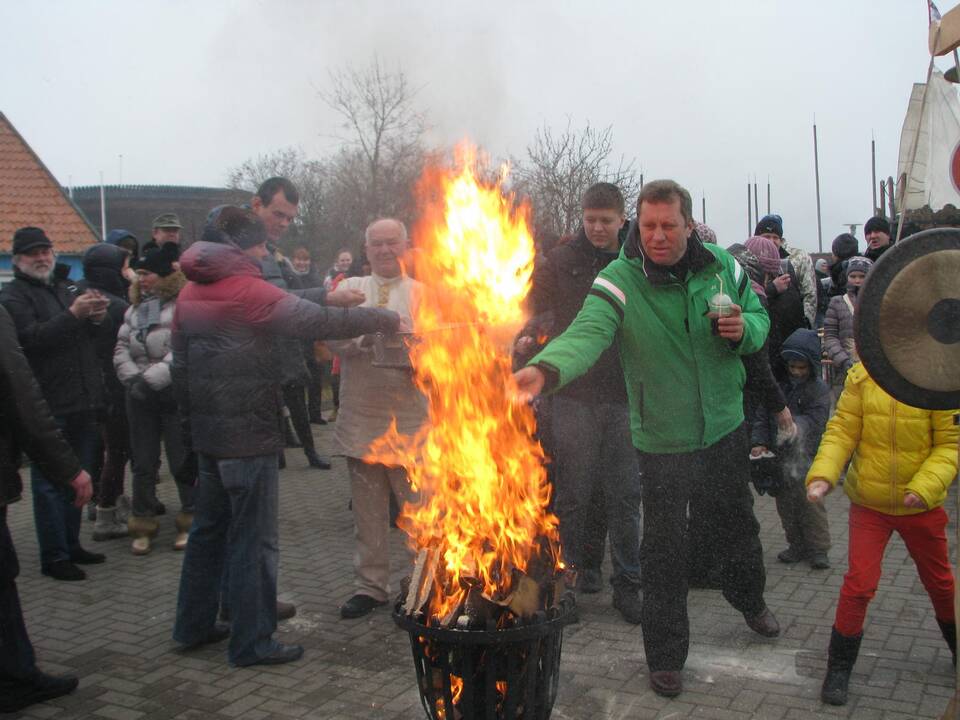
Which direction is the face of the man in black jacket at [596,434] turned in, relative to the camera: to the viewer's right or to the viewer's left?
to the viewer's left

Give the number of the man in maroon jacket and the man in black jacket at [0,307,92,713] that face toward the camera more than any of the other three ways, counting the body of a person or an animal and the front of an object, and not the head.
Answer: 0

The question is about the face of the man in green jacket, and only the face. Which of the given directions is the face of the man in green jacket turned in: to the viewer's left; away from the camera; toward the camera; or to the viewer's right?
toward the camera

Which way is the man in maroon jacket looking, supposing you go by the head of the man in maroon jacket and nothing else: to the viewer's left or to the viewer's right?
to the viewer's right

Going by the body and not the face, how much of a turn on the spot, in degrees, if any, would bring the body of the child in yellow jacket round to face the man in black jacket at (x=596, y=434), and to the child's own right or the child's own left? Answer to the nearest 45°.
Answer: approximately 135° to the child's own right

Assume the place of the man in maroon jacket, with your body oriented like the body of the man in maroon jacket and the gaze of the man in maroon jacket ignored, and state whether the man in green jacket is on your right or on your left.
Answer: on your right

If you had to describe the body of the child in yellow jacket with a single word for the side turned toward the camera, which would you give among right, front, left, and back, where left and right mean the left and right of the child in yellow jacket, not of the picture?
front

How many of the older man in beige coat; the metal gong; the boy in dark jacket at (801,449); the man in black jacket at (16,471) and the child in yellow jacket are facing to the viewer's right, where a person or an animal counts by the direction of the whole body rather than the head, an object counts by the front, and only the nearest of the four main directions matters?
1

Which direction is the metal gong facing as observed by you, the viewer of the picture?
facing the viewer

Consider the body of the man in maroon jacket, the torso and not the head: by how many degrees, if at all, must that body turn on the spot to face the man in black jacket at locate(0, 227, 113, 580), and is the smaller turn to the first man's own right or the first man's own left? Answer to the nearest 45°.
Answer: approximately 90° to the first man's own left

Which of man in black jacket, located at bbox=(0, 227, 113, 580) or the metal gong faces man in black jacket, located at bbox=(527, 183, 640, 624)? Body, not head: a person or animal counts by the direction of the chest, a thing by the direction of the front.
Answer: man in black jacket, located at bbox=(0, 227, 113, 580)

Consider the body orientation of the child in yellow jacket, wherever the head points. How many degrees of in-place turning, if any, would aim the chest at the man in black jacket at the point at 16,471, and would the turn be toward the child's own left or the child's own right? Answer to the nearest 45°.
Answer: approximately 90° to the child's own right

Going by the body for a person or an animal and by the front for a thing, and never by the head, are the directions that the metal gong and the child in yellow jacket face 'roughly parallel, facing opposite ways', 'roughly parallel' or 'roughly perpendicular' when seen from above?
roughly parallel

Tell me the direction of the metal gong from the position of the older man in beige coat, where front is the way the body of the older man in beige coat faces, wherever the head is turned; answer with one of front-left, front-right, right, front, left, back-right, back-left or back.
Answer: front-left

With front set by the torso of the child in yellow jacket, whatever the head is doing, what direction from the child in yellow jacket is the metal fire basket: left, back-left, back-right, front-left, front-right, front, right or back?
front-right

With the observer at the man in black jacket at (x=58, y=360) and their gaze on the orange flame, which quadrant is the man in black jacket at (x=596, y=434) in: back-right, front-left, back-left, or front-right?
front-left

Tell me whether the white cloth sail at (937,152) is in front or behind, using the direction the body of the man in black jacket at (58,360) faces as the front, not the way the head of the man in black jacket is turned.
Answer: in front

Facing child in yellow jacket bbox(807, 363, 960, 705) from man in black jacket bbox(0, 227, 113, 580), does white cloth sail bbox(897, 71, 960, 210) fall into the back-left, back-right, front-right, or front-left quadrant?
front-left
